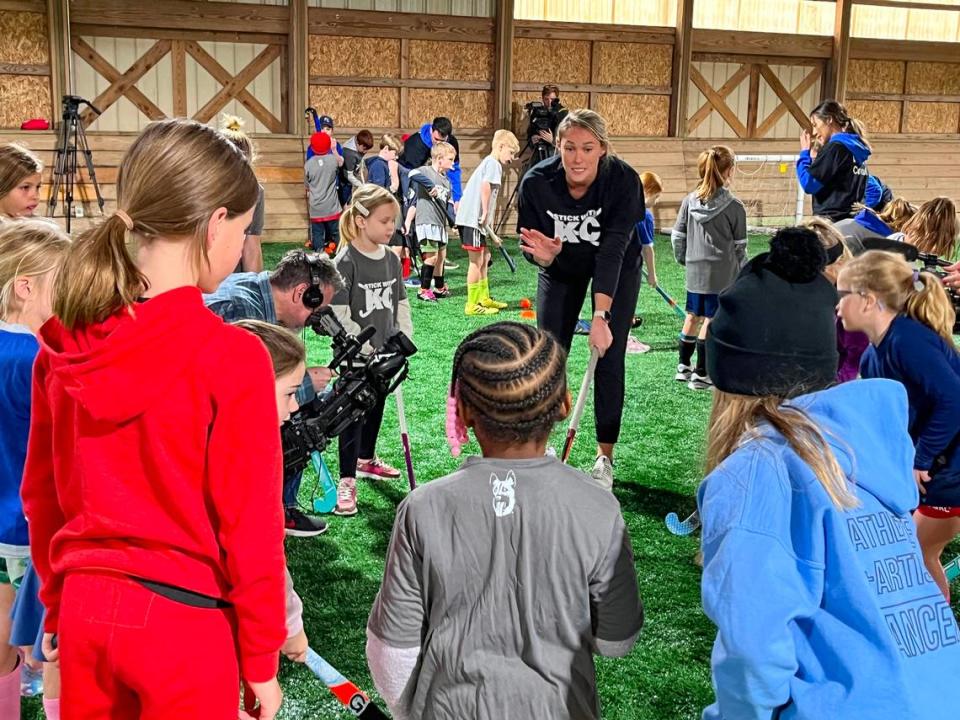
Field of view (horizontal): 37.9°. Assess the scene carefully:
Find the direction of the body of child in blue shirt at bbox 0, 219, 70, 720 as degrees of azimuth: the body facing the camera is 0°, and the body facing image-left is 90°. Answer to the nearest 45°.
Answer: approximately 225°

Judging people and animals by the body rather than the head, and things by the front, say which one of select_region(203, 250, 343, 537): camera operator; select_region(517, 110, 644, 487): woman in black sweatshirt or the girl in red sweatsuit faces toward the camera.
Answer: the woman in black sweatshirt

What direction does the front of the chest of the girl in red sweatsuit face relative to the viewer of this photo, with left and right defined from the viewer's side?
facing away from the viewer and to the right of the viewer

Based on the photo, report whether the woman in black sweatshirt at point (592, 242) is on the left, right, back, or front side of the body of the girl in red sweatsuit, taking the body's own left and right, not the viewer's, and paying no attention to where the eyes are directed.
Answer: front

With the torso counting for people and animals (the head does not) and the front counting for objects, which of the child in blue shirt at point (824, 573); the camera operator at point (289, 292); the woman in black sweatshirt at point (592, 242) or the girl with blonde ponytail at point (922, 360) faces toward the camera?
the woman in black sweatshirt

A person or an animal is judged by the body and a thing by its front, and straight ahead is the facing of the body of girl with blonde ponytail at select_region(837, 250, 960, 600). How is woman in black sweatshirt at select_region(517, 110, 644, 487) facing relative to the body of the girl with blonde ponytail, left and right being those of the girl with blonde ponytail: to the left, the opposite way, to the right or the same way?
to the left

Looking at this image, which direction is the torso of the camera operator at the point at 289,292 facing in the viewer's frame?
to the viewer's right

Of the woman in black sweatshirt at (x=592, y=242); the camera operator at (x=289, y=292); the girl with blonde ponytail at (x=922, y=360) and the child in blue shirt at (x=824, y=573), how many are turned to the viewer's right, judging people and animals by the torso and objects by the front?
1

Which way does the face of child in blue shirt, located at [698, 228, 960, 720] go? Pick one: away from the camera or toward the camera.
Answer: away from the camera

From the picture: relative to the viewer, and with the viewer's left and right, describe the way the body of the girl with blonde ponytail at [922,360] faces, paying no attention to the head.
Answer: facing to the left of the viewer

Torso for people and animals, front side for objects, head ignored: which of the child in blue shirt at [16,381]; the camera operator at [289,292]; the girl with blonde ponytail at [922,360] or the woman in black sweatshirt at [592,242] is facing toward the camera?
the woman in black sweatshirt

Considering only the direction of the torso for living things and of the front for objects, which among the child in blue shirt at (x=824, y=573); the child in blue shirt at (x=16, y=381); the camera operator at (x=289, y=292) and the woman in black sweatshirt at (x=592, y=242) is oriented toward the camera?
the woman in black sweatshirt

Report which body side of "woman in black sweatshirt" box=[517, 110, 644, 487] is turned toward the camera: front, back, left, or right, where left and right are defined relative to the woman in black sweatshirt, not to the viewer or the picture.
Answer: front

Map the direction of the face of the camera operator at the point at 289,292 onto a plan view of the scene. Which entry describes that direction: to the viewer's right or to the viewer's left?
to the viewer's right
